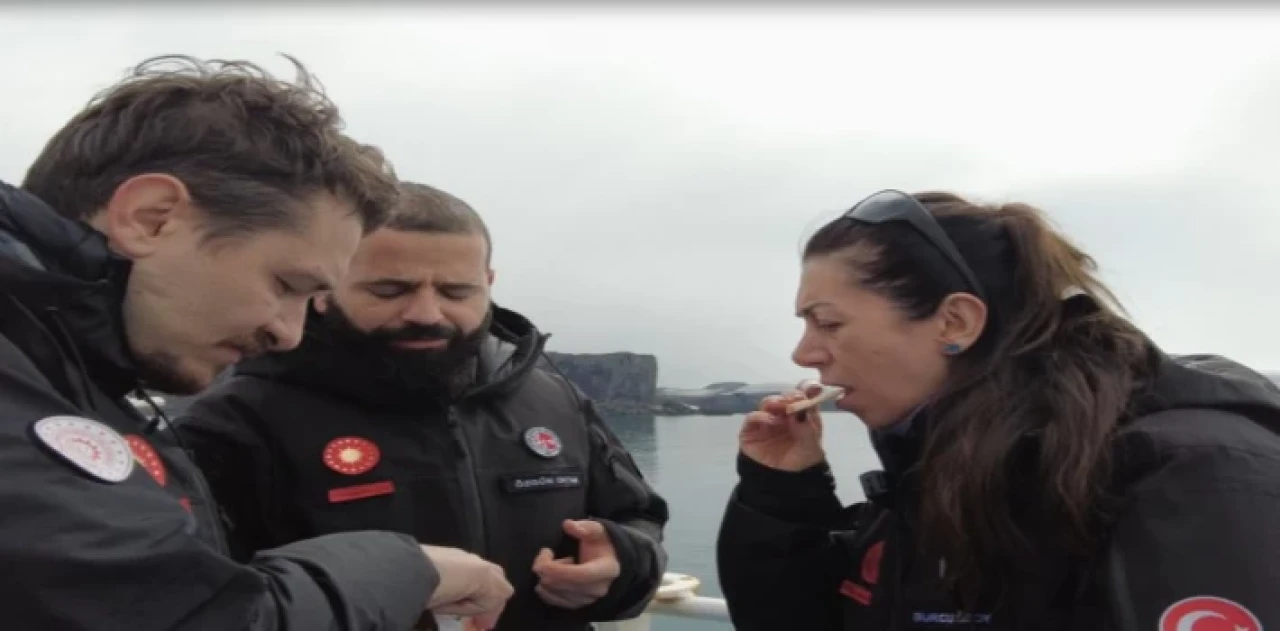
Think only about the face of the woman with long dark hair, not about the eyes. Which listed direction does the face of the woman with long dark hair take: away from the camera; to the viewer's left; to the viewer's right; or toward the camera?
to the viewer's left

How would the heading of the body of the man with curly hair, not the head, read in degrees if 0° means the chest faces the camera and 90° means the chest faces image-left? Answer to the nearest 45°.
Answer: approximately 270°

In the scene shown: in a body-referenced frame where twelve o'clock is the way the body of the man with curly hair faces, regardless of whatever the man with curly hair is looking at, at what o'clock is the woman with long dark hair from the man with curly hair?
The woman with long dark hair is roughly at 12 o'clock from the man with curly hair.
